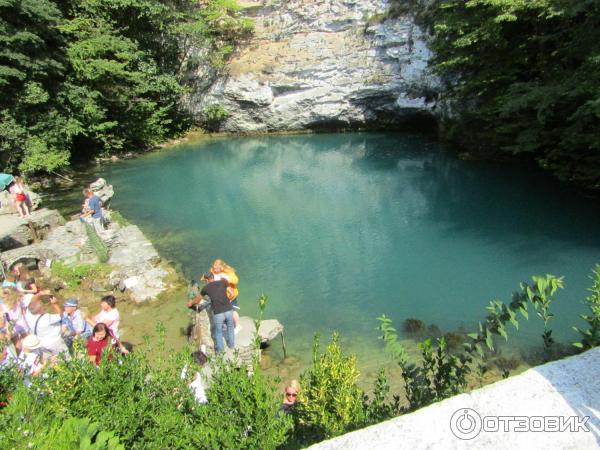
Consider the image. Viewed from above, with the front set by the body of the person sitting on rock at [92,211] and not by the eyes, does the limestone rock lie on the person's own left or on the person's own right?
on the person's own left
